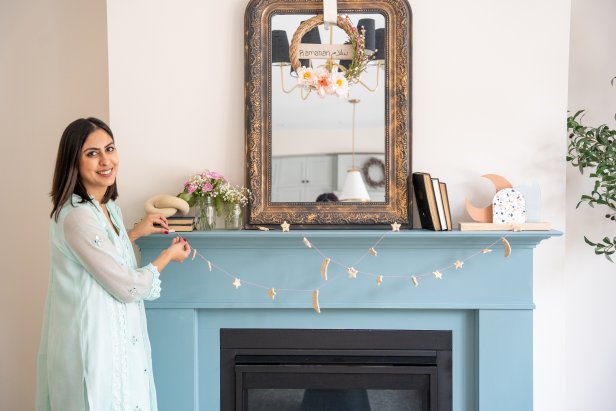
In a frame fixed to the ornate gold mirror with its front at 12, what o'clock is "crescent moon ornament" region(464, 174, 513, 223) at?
The crescent moon ornament is roughly at 9 o'clock from the ornate gold mirror.

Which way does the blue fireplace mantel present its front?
toward the camera

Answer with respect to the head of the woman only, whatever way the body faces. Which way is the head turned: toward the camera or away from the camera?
toward the camera

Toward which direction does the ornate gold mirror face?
toward the camera

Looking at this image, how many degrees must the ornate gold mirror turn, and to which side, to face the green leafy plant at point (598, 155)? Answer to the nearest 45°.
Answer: approximately 90° to its left
